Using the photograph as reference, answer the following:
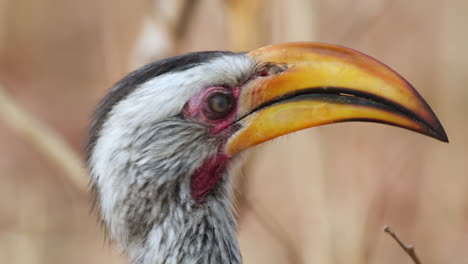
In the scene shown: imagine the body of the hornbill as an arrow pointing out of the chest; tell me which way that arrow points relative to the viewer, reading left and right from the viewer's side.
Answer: facing to the right of the viewer
